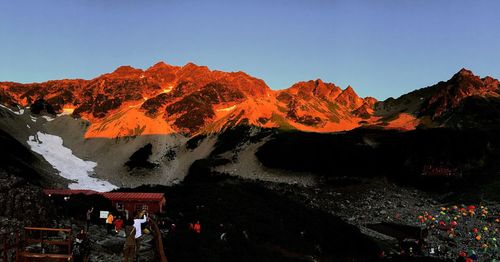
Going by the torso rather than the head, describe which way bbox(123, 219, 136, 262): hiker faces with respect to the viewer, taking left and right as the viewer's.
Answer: facing away from the viewer

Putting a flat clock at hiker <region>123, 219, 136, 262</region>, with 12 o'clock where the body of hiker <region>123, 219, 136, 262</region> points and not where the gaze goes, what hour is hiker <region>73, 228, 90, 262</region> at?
hiker <region>73, 228, 90, 262</region> is roughly at 10 o'clock from hiker <region>123, 219, 136, 262</region>.
